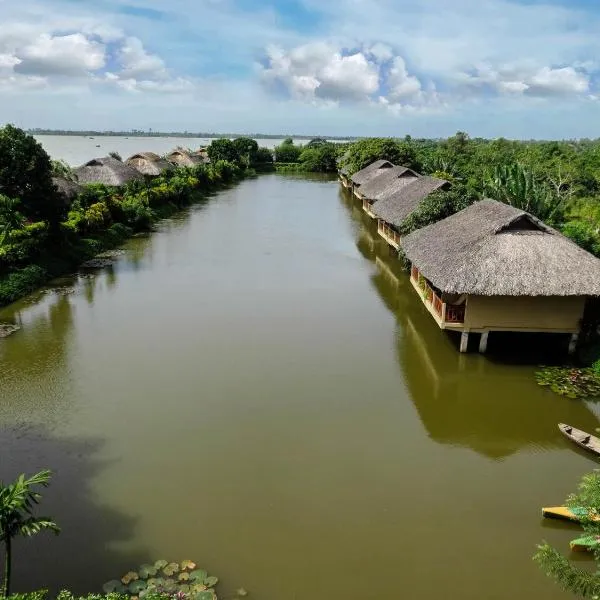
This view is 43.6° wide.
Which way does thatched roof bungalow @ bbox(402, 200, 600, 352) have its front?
to the viewer's left

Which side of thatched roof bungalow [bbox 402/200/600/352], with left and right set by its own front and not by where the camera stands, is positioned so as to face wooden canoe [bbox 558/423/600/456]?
left
